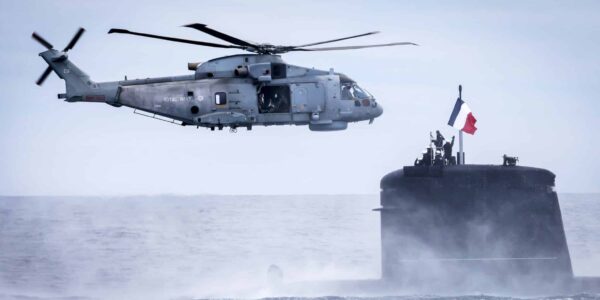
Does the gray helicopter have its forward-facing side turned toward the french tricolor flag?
yes

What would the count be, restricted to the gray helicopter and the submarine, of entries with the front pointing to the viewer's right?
1

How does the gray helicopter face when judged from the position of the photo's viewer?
facing to the right of the viewer
